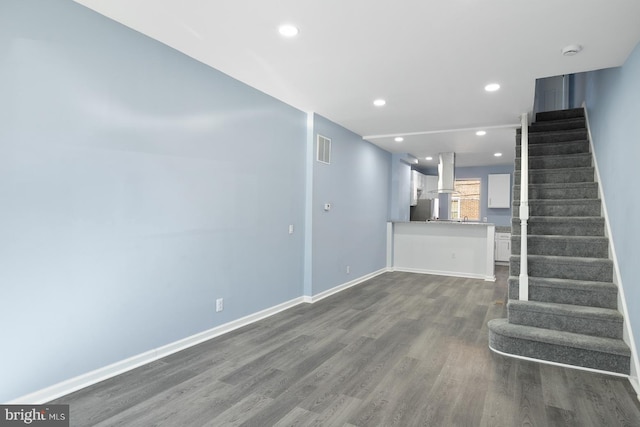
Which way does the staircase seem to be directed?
toward the camera

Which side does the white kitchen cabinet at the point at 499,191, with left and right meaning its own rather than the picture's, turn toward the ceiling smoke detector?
front

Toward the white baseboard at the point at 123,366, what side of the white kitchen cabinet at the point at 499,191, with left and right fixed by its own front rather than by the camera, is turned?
front

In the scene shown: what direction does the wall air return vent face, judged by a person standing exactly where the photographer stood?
facing the viewer and to the right of the viewer

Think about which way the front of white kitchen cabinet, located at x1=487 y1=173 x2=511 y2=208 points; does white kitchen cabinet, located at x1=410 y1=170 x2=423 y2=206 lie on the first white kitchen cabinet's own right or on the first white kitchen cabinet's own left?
on the first white kitchen cabinet's own right

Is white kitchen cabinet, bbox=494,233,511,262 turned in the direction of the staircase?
yes

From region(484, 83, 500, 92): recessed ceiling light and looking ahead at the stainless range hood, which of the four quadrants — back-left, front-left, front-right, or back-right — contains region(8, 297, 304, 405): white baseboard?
back-left

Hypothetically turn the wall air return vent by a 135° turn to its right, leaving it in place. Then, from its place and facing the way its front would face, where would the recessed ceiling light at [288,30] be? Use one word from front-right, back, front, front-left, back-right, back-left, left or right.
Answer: left

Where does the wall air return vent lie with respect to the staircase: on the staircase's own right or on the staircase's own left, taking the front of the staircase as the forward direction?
on the staircase's own right

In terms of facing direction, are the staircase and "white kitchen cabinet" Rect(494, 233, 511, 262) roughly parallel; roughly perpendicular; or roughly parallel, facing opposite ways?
roughly parallel

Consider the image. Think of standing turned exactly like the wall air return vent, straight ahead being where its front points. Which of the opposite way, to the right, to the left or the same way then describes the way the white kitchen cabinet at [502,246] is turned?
to the right

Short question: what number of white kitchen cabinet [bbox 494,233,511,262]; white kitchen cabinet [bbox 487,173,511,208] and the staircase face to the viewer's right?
0

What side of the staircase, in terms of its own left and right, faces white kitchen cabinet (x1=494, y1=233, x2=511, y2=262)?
back

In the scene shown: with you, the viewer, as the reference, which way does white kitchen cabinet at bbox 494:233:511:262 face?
facing the viewer

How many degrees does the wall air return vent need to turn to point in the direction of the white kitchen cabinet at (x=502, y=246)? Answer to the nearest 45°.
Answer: approximately 90° to its left
